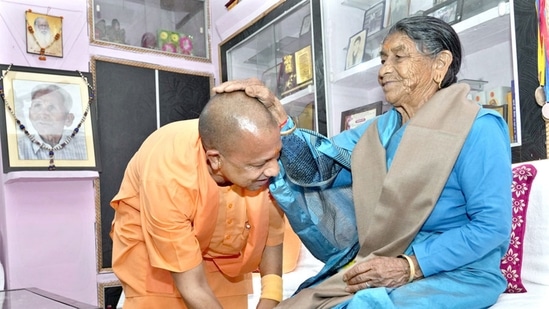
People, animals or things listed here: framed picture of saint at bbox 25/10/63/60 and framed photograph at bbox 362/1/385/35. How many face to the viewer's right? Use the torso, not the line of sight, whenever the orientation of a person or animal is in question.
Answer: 0

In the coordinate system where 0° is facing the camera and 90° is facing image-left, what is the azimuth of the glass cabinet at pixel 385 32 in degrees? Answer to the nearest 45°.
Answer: approximately 45°

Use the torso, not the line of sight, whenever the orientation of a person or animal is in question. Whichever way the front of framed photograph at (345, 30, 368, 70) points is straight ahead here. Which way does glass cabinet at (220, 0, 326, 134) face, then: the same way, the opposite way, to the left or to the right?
the same way

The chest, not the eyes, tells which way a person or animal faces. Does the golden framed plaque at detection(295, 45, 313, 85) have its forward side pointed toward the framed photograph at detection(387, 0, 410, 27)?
no

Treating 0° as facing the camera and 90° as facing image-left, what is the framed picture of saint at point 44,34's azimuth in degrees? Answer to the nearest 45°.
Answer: approximately 0°

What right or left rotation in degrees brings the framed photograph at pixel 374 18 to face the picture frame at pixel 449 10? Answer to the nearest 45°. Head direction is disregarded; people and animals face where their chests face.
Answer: approximately 90° to its left

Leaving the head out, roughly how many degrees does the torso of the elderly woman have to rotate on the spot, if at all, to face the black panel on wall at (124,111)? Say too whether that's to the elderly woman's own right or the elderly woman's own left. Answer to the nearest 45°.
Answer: approximately 90° to the elderly woman's own right

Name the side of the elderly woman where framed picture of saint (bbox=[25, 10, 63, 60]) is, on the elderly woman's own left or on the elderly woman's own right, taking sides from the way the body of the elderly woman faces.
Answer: on the elderly woman's own right

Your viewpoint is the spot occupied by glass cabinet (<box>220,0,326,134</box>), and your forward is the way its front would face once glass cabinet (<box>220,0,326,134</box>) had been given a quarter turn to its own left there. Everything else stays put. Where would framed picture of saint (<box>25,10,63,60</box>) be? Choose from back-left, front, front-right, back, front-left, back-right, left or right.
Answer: back-right

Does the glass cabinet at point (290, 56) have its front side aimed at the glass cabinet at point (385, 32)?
no

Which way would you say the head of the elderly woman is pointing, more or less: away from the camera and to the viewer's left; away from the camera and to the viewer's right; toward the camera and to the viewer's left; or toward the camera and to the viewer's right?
toward the camera and to the viewer's left

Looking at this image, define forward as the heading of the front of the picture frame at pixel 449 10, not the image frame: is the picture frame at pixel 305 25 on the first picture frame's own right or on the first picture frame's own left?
on the first picture frame's own right

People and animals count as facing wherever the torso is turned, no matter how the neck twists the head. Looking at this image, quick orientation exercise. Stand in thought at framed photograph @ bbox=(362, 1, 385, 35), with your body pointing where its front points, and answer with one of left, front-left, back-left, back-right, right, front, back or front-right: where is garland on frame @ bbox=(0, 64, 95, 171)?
front-right

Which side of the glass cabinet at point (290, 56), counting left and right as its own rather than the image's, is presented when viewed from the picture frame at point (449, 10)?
left

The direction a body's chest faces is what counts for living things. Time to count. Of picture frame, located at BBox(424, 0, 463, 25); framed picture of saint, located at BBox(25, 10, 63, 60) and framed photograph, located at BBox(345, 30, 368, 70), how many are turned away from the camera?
0

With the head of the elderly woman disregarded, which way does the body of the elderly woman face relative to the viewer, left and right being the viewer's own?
facing the viewer and to the left of the viewer

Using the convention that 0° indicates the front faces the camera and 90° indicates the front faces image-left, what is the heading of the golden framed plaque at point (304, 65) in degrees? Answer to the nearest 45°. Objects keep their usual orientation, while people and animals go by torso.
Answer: approximately 45°

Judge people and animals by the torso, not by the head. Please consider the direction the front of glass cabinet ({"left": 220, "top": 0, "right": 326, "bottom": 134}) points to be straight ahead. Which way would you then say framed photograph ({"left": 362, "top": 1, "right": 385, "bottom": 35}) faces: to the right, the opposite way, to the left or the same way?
the same way

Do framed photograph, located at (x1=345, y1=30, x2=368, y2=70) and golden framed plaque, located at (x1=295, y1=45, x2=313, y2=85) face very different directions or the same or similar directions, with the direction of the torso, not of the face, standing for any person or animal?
same or similar directions
